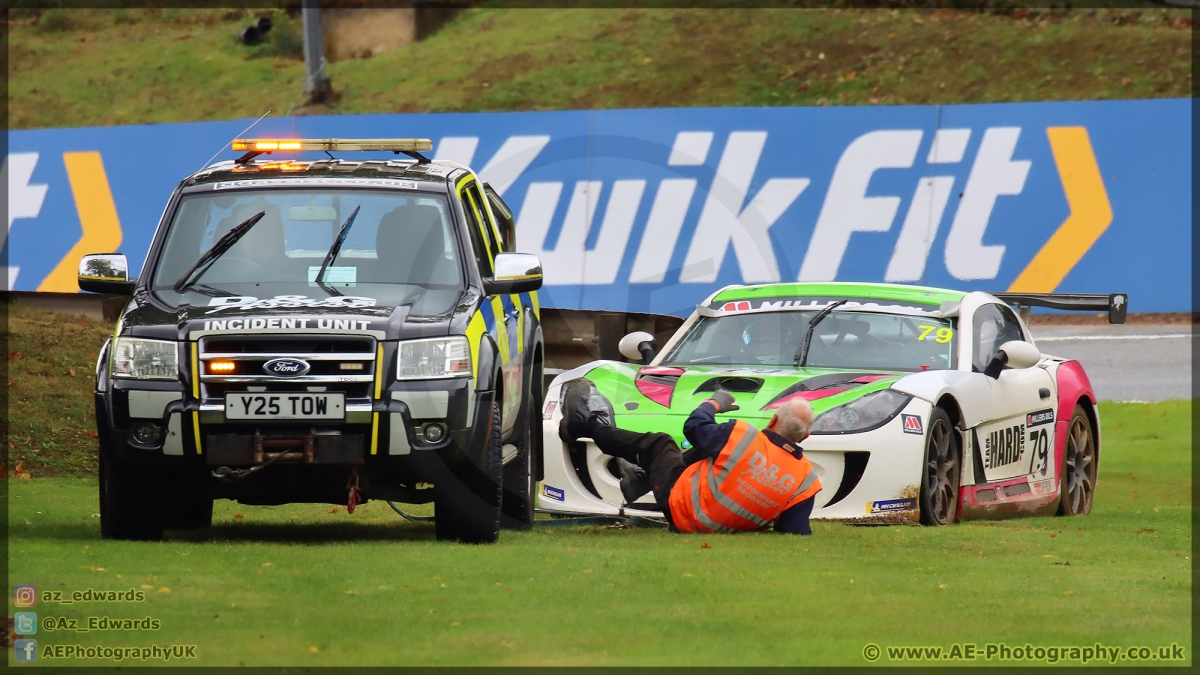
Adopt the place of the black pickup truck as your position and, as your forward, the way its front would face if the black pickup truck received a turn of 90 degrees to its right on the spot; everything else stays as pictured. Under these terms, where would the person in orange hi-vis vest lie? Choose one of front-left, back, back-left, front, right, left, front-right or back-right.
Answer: back

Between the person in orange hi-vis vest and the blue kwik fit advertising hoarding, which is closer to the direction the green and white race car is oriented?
the person in orange hi-vis vest

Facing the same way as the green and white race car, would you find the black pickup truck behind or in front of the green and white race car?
in front

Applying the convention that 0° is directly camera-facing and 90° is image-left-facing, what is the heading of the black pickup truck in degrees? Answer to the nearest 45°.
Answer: approximately 0°

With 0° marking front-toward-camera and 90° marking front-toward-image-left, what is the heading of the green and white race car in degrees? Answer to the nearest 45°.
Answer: approximately 45°

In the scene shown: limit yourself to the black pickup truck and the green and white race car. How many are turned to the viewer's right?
0

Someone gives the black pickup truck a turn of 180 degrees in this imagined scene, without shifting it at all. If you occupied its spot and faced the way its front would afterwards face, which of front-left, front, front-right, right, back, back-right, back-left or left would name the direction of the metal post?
front

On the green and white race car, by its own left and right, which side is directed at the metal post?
right

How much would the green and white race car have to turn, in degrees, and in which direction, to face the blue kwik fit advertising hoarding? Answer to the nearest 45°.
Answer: approximately 135° to its right

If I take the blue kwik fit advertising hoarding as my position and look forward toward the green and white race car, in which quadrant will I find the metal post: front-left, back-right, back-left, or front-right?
back-right
